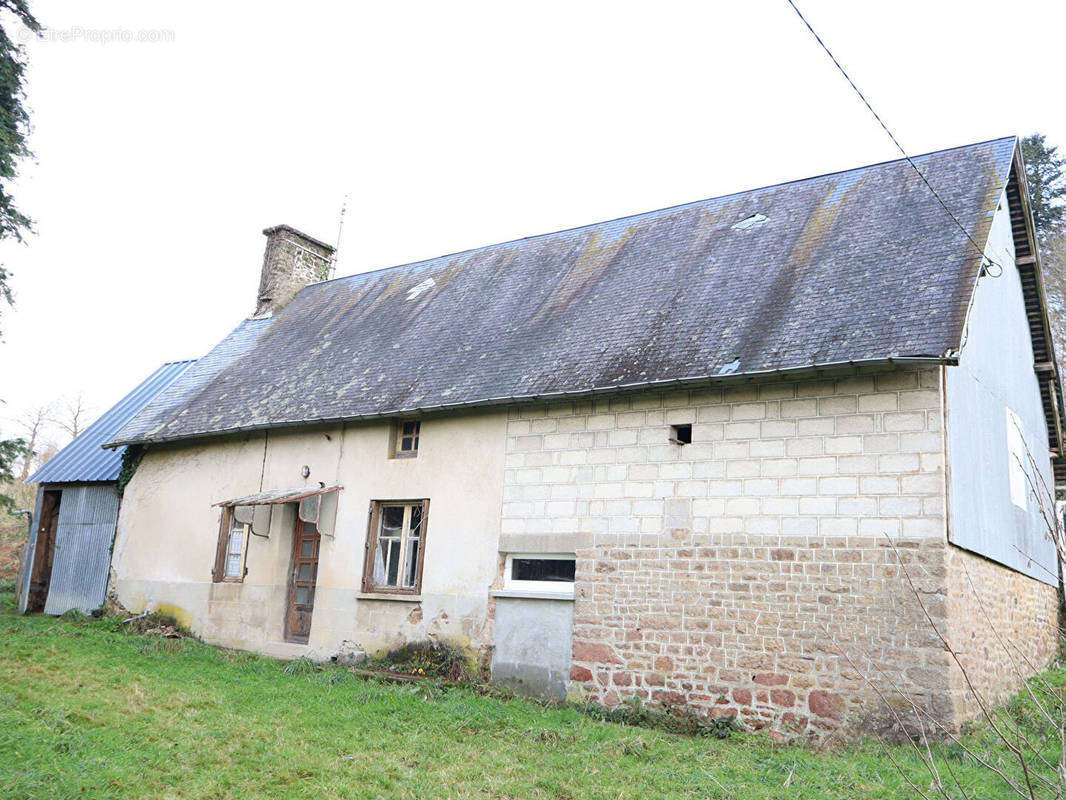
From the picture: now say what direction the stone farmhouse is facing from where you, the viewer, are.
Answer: facing the viewer and to the left of the viewer
